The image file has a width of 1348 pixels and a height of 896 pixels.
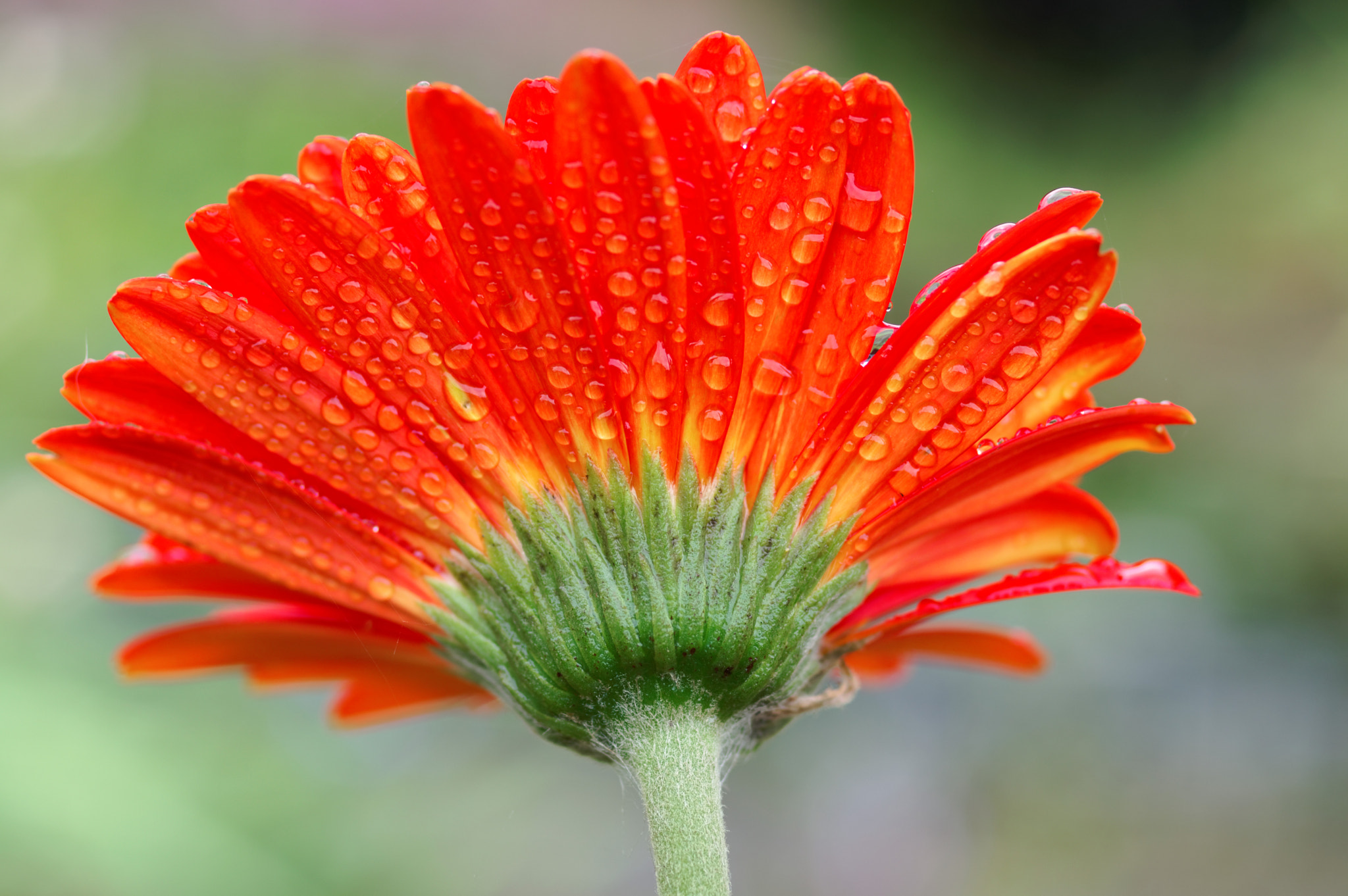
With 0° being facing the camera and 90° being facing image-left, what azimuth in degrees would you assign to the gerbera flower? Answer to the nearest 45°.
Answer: approximately 180°
